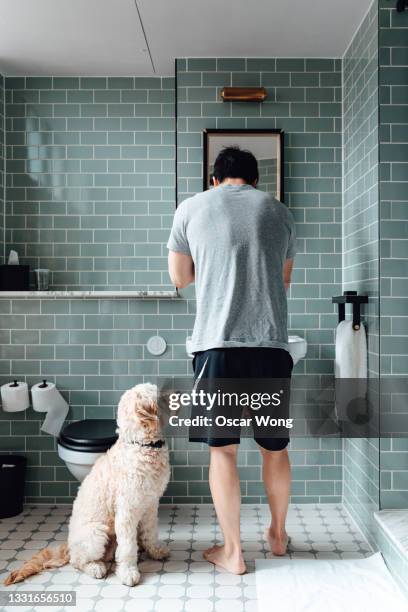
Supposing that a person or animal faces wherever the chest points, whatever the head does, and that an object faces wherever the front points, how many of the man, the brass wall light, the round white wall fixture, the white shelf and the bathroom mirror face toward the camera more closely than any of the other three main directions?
4

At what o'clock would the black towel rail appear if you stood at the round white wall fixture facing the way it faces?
The black towel rail is roughly at 10 o'clock from the round white wall fixture.

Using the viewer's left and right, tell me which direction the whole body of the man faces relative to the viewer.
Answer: facing away from the viewer

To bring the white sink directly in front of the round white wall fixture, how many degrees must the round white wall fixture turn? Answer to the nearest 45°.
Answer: approximately 45° to its left

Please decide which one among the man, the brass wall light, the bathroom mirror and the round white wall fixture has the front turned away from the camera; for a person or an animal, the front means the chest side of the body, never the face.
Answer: the man

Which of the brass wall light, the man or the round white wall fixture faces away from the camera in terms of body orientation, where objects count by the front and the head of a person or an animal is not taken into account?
the man

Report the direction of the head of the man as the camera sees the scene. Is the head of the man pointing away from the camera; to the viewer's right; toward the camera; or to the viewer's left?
away from the camera

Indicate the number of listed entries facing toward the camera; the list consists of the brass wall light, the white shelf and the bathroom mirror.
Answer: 3

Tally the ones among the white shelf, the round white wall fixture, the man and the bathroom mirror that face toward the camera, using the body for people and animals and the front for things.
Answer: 3

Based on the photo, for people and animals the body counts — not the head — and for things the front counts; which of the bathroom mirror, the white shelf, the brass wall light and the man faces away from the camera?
the man

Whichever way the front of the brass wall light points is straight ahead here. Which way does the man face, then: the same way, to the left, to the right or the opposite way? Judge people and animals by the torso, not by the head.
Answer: the opposite way
